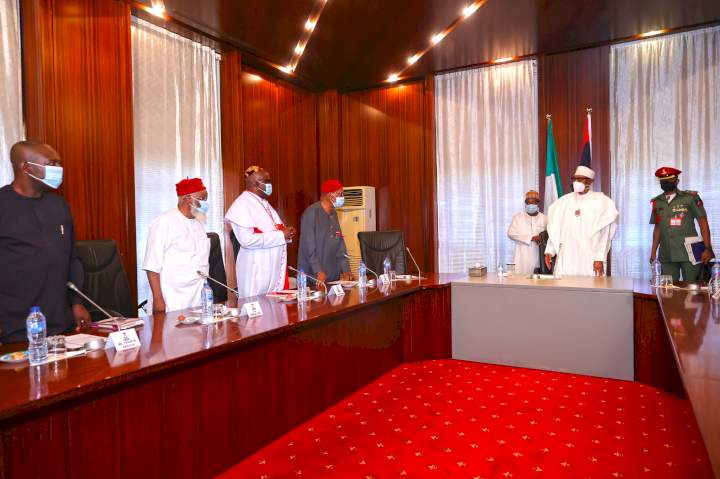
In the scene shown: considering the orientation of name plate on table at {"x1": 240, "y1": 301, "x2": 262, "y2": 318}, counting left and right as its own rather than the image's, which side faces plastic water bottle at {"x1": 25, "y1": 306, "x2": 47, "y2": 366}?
right

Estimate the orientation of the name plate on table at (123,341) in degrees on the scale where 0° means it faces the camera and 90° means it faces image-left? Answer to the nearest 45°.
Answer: approximately 315°

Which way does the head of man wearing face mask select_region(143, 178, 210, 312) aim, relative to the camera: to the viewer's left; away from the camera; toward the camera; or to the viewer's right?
to the viewer's right

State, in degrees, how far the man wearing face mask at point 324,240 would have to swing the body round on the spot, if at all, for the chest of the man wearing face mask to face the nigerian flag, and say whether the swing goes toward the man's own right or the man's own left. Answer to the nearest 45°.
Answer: approximately 90° to the man's own left

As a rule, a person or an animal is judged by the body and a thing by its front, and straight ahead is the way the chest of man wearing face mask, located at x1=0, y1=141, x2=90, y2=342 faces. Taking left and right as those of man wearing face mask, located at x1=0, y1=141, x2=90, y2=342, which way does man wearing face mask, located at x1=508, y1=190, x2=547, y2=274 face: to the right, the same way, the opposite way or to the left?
to the right

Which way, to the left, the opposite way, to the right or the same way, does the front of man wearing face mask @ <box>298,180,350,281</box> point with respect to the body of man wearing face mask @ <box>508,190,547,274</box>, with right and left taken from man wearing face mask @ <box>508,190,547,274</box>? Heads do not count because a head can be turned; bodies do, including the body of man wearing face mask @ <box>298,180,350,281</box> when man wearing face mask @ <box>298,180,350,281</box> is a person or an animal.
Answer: to the left

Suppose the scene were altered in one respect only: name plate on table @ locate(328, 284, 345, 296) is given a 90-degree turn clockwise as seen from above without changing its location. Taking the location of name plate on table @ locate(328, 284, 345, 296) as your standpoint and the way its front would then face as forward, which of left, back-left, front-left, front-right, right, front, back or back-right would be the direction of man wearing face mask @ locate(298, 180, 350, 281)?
back-right

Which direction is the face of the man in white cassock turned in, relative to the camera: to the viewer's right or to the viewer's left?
to the viewer's right

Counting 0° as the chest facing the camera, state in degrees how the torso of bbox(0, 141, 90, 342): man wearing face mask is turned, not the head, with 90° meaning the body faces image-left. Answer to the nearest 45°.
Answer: approximately 315°
